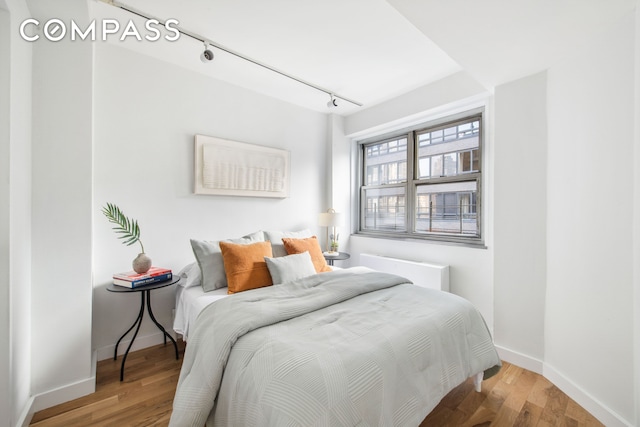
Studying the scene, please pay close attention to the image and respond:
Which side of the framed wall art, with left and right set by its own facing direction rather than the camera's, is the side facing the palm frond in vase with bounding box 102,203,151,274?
right

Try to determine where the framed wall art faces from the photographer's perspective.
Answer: facing the viewer and to the right of the viewer

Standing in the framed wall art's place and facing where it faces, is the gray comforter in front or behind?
in front
